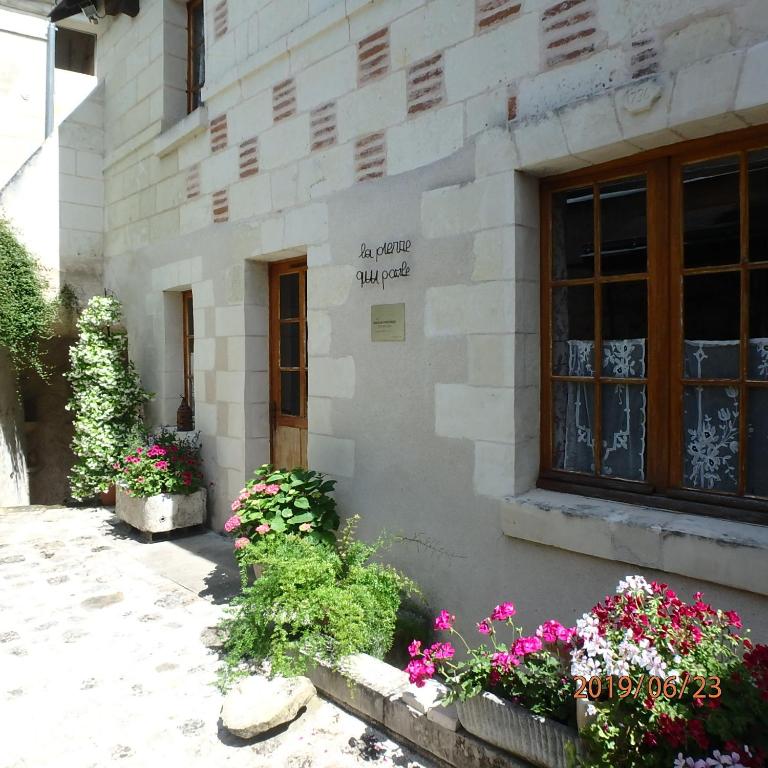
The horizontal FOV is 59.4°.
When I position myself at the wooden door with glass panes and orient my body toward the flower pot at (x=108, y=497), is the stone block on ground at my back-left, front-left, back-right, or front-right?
back-left

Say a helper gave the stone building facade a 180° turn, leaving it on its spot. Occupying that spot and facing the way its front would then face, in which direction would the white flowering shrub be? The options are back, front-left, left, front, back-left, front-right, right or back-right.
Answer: left

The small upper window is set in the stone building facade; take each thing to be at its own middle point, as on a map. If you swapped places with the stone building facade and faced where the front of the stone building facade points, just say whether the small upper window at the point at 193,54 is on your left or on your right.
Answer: on your right

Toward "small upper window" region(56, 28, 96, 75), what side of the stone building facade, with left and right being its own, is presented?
right

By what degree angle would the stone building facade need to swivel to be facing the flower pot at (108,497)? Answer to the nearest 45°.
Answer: approximately 90° to its right

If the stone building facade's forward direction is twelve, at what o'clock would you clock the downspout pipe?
The downspout pipe is roughly at 3 o'clock from the stone building facade.

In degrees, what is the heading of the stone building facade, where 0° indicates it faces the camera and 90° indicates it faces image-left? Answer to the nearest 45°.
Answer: approximately 45°

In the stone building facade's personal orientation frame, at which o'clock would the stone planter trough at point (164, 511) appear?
The stone planter trough is roughly at 3 o'clock from the stone building facade.
